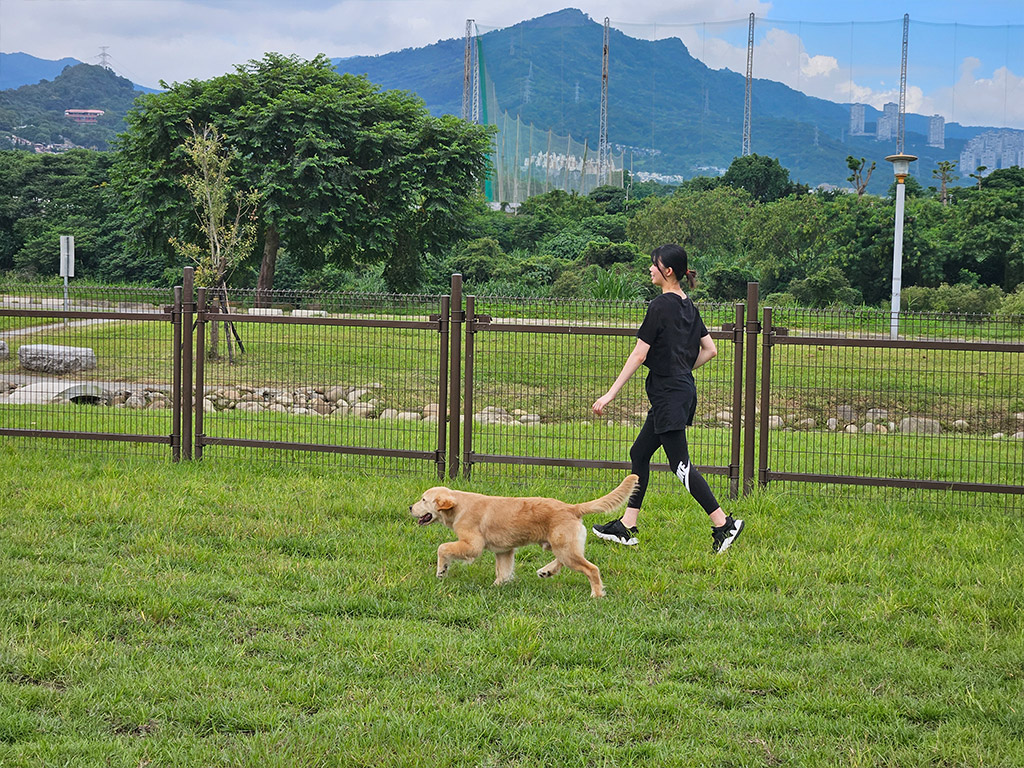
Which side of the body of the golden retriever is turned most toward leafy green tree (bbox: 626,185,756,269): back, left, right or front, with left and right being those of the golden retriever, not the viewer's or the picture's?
right

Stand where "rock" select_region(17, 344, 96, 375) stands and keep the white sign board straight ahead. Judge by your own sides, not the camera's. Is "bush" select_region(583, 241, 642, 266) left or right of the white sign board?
right

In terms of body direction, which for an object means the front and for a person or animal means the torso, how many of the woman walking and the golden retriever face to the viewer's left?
2

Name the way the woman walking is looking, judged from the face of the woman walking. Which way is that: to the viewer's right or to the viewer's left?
to the viewer's left

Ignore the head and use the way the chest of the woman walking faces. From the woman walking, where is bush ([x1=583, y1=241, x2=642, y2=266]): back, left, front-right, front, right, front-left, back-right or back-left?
right

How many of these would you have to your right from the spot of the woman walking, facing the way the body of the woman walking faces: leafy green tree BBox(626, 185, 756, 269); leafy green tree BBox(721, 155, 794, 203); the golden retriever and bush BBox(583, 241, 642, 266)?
3

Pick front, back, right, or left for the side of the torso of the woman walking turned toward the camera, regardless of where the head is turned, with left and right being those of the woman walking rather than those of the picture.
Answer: left

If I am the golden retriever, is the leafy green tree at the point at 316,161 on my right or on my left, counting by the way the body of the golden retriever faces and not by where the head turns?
on my right

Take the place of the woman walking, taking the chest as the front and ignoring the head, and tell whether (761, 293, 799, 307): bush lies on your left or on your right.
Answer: on your right

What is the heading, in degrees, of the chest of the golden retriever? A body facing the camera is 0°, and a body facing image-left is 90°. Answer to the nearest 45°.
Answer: approximately 90°
